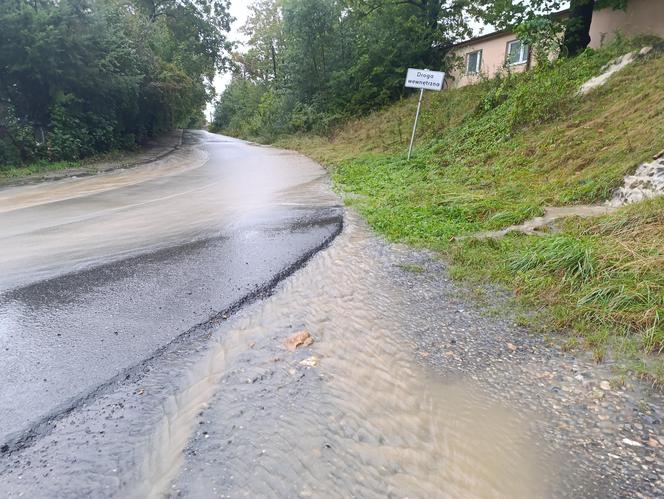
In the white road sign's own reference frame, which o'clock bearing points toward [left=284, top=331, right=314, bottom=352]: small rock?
The small rock is roughly at 12 o'clock from the white road sign.

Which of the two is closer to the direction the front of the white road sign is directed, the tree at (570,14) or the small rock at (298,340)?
the small rock

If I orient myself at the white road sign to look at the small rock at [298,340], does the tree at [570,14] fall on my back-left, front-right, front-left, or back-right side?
back-left

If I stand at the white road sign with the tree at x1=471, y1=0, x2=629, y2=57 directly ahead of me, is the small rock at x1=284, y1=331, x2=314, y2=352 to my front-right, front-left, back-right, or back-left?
back-right

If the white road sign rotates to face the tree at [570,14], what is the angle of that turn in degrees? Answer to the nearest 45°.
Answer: approximately 135° to its left

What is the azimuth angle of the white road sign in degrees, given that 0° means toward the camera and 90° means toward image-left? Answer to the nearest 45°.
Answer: approximately 0°
